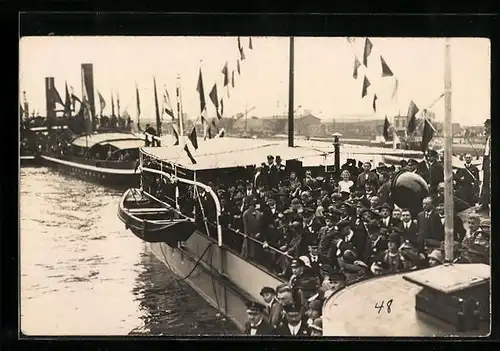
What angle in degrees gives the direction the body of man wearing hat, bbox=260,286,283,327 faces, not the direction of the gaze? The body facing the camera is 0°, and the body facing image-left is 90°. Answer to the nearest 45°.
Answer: approximately 45°

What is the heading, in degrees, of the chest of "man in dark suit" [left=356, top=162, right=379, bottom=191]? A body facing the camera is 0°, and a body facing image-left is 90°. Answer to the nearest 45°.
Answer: approximately 0°

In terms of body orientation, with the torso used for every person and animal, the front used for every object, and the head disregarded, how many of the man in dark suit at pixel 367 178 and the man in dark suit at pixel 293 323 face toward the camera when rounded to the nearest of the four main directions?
2
